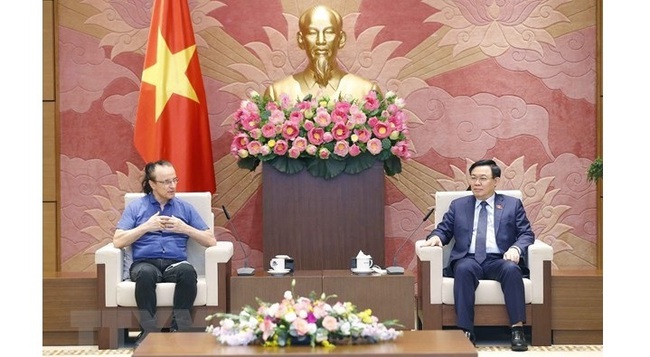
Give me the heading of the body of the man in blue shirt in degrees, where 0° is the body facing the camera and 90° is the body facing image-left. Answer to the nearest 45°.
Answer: approximately 0°

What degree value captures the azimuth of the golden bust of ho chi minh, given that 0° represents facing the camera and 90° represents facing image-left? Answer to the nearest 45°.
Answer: approximately 0°

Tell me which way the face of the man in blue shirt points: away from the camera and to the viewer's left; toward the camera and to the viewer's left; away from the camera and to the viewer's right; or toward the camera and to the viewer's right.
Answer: toward the camera and to the viewer's right

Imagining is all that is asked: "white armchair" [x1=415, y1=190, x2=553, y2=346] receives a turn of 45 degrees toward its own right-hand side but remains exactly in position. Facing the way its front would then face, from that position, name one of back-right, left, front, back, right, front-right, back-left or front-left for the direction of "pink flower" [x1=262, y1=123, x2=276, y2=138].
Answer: front-right

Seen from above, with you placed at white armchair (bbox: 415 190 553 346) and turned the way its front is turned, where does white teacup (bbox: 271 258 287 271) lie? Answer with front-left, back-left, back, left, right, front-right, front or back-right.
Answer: right

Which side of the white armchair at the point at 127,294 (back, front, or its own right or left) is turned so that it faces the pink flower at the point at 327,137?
left
